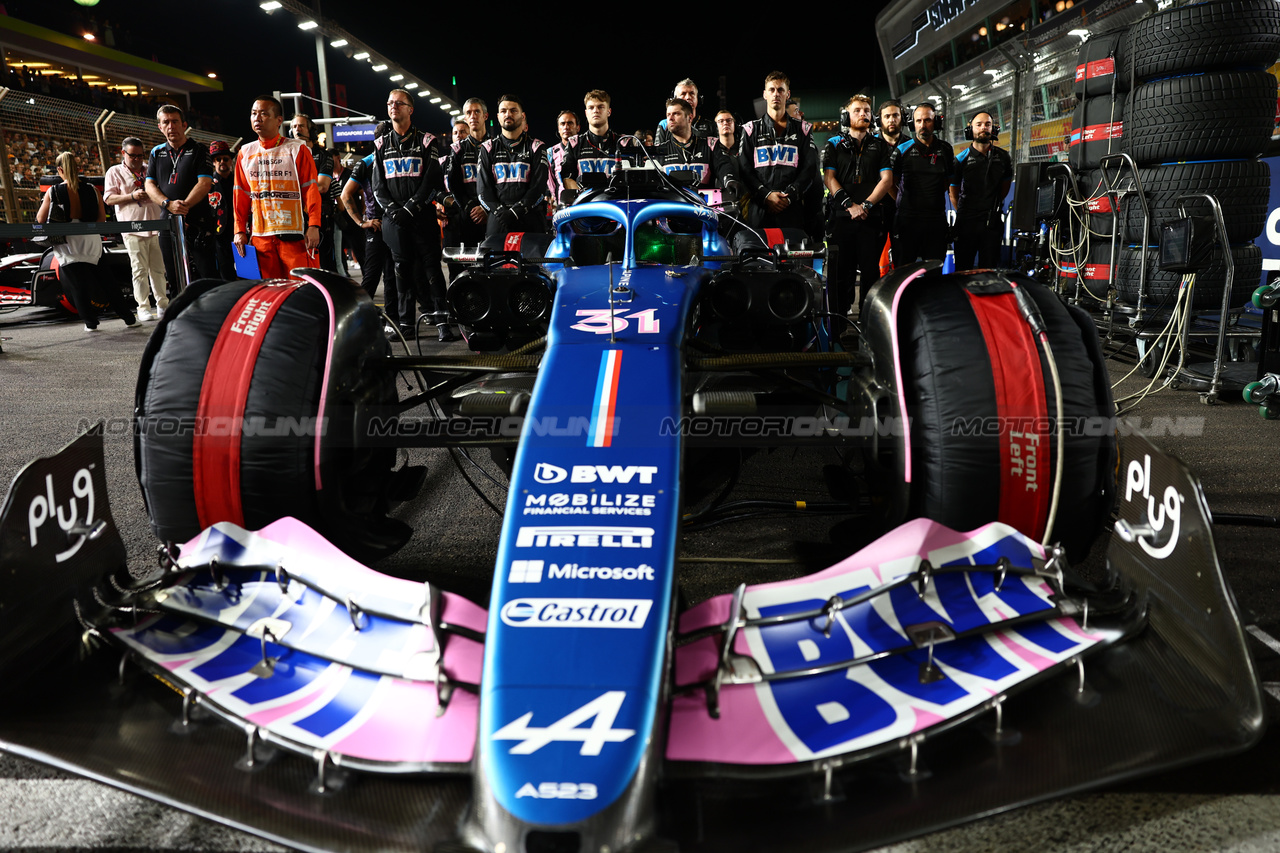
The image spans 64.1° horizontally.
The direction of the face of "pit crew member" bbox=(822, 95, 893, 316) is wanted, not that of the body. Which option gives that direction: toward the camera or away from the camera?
toward the camera

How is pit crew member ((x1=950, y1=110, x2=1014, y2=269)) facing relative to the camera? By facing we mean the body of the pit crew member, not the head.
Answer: toward the camera

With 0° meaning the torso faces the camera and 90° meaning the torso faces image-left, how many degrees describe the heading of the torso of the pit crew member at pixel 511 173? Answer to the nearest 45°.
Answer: approximately 0°

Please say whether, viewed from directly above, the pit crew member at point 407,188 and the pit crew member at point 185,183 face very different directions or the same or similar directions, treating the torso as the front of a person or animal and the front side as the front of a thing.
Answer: same or similar directions

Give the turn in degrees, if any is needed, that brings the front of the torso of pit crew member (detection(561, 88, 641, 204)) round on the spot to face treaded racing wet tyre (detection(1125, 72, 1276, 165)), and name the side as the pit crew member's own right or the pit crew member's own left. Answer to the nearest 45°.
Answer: approximately 45° to the pit crew member's own left

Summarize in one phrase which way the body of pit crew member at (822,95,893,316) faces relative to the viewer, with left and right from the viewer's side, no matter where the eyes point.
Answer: facing the viewer

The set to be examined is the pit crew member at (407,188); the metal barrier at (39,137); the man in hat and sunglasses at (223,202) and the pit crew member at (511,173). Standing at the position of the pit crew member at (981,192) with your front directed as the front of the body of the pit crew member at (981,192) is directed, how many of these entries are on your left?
0

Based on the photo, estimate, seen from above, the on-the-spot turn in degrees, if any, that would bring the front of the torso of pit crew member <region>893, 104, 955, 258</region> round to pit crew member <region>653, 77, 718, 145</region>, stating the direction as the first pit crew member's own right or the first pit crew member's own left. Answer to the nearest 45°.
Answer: approximately 90° to the first pit crew member's own right

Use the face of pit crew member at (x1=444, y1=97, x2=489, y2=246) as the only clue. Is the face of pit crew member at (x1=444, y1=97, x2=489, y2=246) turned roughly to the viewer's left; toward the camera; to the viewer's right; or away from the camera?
toward the camera

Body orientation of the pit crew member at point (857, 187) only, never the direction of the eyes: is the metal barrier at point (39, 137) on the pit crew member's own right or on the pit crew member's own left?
on the pit crew member's own right

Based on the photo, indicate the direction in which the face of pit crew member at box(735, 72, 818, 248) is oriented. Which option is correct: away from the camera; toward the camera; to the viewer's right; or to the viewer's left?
toward the camera

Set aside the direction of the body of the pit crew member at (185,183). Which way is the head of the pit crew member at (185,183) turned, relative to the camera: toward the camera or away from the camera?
toward the camera

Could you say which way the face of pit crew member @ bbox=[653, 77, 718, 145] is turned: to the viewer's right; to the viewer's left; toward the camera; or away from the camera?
toward the camera

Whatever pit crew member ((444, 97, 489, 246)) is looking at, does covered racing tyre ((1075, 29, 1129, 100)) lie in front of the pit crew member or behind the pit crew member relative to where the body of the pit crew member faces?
in front

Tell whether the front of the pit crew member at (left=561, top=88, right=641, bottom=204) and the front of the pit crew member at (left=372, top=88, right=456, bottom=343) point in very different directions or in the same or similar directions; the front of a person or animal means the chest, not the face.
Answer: same or similar directions

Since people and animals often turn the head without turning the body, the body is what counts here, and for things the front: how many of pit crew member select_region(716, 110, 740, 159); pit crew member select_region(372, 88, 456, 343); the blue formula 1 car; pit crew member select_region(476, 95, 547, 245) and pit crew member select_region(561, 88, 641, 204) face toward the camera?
5

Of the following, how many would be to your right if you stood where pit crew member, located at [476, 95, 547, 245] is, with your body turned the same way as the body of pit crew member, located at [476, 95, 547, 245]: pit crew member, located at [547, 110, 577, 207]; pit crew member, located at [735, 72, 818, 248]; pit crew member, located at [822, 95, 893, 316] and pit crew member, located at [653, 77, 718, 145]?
0

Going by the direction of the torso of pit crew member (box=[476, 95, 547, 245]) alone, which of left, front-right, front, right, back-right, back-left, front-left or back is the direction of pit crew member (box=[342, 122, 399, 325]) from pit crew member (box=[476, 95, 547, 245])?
right

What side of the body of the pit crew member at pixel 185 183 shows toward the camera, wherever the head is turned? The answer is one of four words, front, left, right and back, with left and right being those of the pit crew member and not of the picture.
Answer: front

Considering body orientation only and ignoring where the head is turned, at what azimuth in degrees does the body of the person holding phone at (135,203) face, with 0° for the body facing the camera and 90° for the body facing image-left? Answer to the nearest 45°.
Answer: approximately 315°

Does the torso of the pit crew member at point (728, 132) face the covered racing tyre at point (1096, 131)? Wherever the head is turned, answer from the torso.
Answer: no

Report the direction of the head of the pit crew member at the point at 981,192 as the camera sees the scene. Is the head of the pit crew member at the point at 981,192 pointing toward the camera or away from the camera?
toward the camera

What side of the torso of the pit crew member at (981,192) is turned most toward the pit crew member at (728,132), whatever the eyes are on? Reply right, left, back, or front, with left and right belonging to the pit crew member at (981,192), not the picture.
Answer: right
